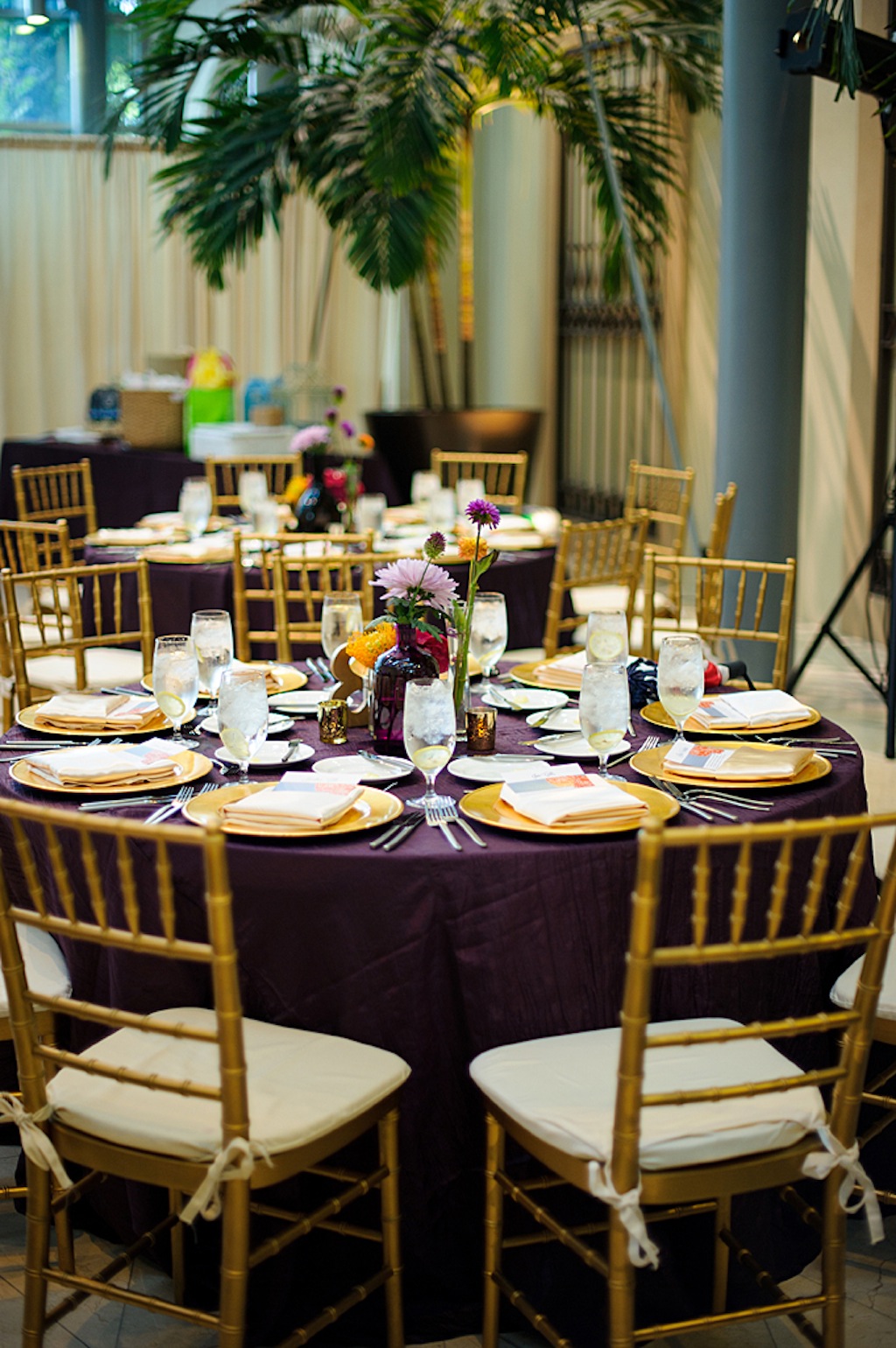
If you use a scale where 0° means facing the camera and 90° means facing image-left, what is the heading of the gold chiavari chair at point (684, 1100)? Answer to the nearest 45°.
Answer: approximately 135°

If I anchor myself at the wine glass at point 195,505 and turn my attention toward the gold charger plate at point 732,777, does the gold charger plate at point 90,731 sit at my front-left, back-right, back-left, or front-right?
front-right

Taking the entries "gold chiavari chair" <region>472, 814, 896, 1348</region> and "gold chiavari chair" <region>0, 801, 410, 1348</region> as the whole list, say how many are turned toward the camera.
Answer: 0

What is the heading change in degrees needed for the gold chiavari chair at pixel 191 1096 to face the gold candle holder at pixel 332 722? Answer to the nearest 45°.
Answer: approximately 45° to its left

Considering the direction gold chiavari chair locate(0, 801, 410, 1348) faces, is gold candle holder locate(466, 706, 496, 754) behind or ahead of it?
ahead

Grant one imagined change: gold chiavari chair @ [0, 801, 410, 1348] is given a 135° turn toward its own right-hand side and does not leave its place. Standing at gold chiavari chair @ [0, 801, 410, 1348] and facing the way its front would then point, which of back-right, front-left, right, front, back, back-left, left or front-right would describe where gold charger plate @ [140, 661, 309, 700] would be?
back

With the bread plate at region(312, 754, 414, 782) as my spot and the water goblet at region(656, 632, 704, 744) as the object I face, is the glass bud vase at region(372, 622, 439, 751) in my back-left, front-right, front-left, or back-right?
front-left

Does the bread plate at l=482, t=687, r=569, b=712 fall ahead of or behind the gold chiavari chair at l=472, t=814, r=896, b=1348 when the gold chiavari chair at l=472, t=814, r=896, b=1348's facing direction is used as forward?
ahead

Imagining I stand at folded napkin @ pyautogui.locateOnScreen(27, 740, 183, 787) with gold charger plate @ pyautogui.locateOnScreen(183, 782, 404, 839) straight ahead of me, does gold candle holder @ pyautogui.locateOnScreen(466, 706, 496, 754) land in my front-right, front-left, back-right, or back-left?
front-left

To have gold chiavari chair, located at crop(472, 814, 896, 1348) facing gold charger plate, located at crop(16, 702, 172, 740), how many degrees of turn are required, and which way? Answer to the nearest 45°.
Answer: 0° — it already faces it

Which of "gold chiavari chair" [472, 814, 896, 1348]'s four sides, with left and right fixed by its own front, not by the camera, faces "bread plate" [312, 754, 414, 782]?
front

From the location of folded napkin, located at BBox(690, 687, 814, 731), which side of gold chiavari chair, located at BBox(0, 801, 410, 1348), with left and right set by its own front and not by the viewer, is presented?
front

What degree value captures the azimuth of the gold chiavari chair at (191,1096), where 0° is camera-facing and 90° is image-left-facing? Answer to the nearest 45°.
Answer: approximately 225°
